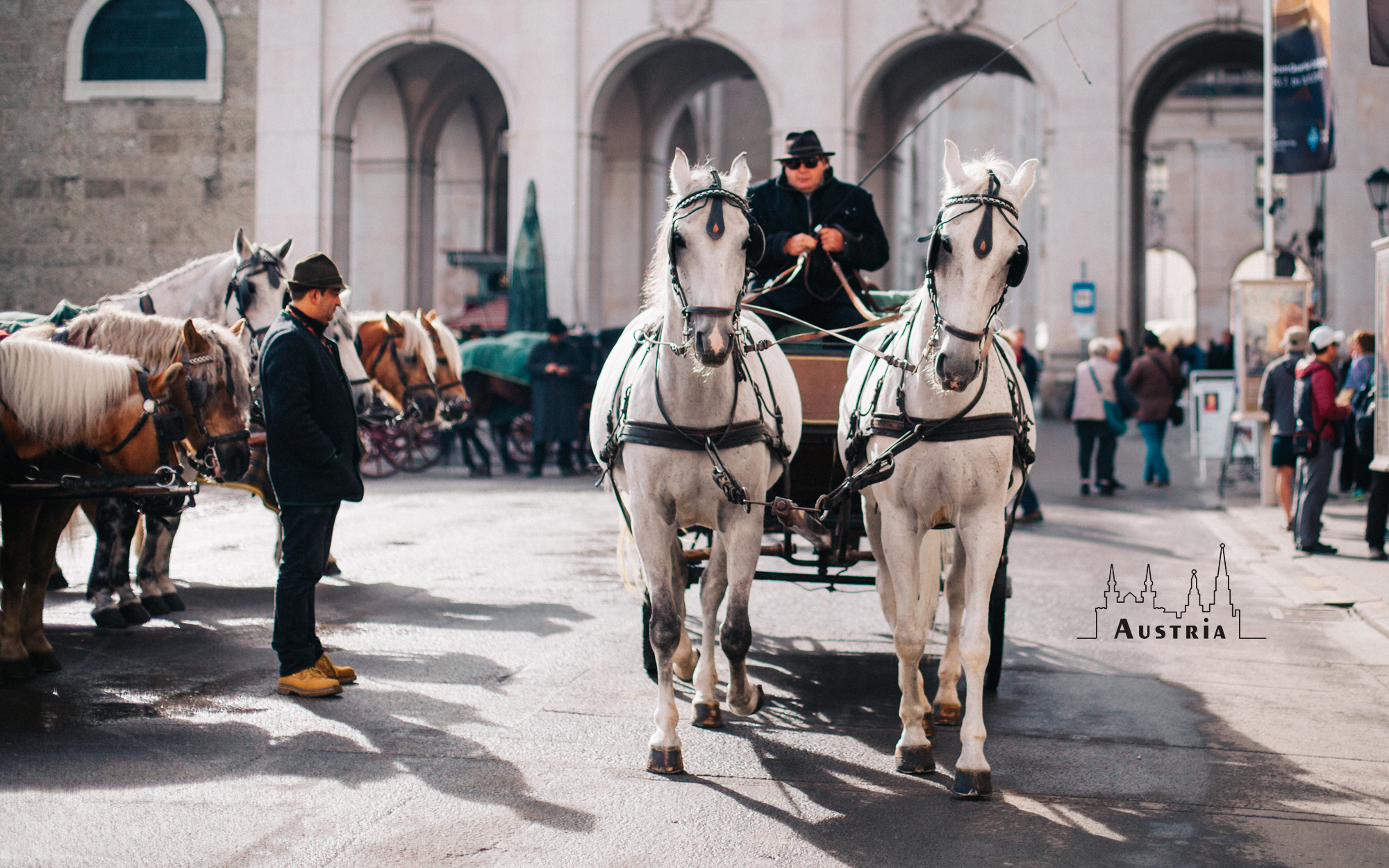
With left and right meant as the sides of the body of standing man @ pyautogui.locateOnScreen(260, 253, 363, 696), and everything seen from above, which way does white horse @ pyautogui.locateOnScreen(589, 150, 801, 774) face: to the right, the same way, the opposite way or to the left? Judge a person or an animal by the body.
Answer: to the right

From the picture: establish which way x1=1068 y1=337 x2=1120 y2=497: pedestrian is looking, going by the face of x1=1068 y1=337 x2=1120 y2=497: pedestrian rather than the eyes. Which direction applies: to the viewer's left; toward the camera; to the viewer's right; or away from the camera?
away from the camera

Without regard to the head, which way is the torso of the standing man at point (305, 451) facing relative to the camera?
to the viewer's right

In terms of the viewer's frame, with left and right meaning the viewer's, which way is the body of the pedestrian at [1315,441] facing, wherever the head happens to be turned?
facing to the right of the viewer

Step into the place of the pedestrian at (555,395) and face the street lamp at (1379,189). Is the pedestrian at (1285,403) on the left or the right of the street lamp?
right

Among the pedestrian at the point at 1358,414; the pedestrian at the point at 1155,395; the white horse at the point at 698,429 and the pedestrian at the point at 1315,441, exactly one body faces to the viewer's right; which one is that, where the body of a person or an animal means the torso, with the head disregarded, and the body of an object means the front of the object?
the pedestrian at the point at 1315,441

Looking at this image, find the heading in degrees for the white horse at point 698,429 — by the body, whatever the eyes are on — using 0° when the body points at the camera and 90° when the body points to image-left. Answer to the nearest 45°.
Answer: approximately 0°

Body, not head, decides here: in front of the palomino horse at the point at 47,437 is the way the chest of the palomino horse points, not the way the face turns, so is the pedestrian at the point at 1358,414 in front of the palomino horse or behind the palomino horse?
in front

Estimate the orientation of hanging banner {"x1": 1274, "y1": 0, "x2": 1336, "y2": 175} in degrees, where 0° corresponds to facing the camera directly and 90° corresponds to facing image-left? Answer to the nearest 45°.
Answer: approximately 0°
